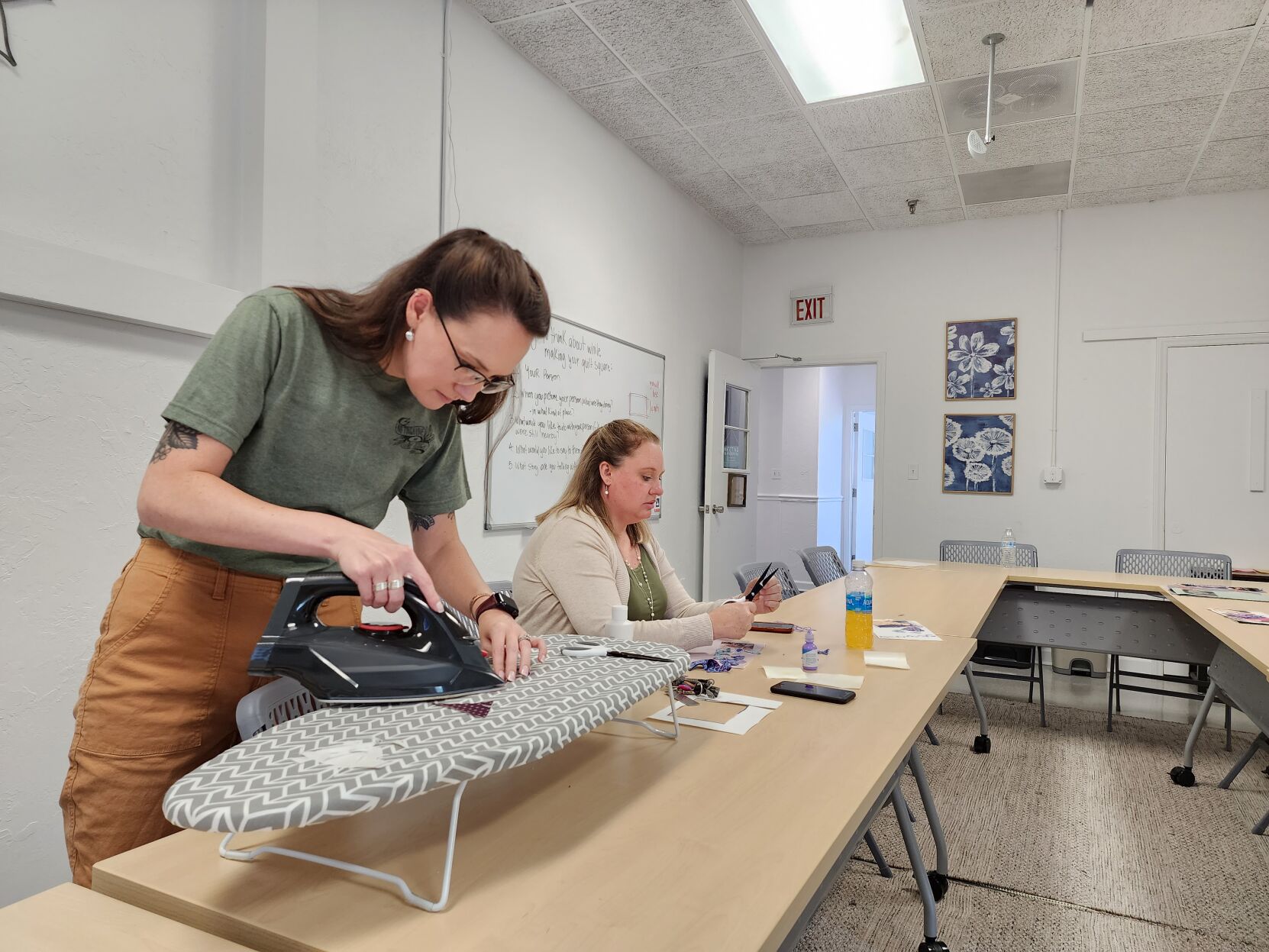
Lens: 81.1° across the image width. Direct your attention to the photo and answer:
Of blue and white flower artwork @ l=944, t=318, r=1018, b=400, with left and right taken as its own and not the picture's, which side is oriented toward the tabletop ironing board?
front

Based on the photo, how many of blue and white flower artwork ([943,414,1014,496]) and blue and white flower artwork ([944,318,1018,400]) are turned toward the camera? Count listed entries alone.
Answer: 2

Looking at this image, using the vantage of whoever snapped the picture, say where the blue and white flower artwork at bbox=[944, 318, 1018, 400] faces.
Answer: facing the viewer

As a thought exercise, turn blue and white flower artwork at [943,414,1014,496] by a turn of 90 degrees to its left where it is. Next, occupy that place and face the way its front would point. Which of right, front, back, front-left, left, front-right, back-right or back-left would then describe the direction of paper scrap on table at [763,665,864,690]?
right

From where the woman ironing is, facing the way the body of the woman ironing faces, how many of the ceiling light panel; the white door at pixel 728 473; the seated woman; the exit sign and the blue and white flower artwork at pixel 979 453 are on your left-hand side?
5

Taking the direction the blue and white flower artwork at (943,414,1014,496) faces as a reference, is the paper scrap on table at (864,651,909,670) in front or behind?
in front

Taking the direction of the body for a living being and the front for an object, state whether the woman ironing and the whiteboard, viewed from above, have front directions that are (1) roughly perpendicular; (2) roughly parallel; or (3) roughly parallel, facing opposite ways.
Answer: roughly parallel

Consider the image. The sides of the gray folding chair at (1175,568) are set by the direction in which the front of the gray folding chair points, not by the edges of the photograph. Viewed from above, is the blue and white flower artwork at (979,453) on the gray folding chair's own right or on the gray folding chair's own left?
on the gray folding chair's own right

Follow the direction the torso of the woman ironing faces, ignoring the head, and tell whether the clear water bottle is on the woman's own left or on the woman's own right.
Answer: on the woman's own left

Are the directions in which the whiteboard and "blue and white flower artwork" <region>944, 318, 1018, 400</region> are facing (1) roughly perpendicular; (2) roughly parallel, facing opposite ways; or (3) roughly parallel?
roughly perpendicular

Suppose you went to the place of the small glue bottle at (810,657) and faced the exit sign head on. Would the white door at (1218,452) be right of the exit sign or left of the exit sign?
right

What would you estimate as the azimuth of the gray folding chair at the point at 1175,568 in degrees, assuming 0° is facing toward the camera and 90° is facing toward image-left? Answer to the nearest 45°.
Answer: approximately 0°

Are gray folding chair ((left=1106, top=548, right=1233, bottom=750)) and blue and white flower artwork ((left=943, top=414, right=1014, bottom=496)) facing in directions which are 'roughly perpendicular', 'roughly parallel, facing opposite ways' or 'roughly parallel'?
roughly parallel

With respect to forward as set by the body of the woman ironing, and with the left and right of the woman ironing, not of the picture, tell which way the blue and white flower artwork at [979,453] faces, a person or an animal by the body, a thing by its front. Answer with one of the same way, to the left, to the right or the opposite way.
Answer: to the right

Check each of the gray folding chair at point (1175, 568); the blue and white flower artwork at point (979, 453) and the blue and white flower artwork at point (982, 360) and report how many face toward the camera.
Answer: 3

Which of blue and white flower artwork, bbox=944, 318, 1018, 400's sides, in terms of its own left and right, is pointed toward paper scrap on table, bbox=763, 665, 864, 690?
front

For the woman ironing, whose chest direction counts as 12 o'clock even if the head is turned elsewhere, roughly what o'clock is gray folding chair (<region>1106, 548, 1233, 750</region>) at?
The gray folding chair is roughly at 10 o'clock from the woman ironing.

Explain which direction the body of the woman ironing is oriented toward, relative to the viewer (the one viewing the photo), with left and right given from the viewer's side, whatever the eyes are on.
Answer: facing the viewer and to the right of the viewer

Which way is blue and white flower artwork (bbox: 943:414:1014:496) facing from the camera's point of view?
toward the camera

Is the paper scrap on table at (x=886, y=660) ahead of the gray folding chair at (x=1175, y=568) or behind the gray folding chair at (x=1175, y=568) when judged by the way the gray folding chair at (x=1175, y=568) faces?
ahead
